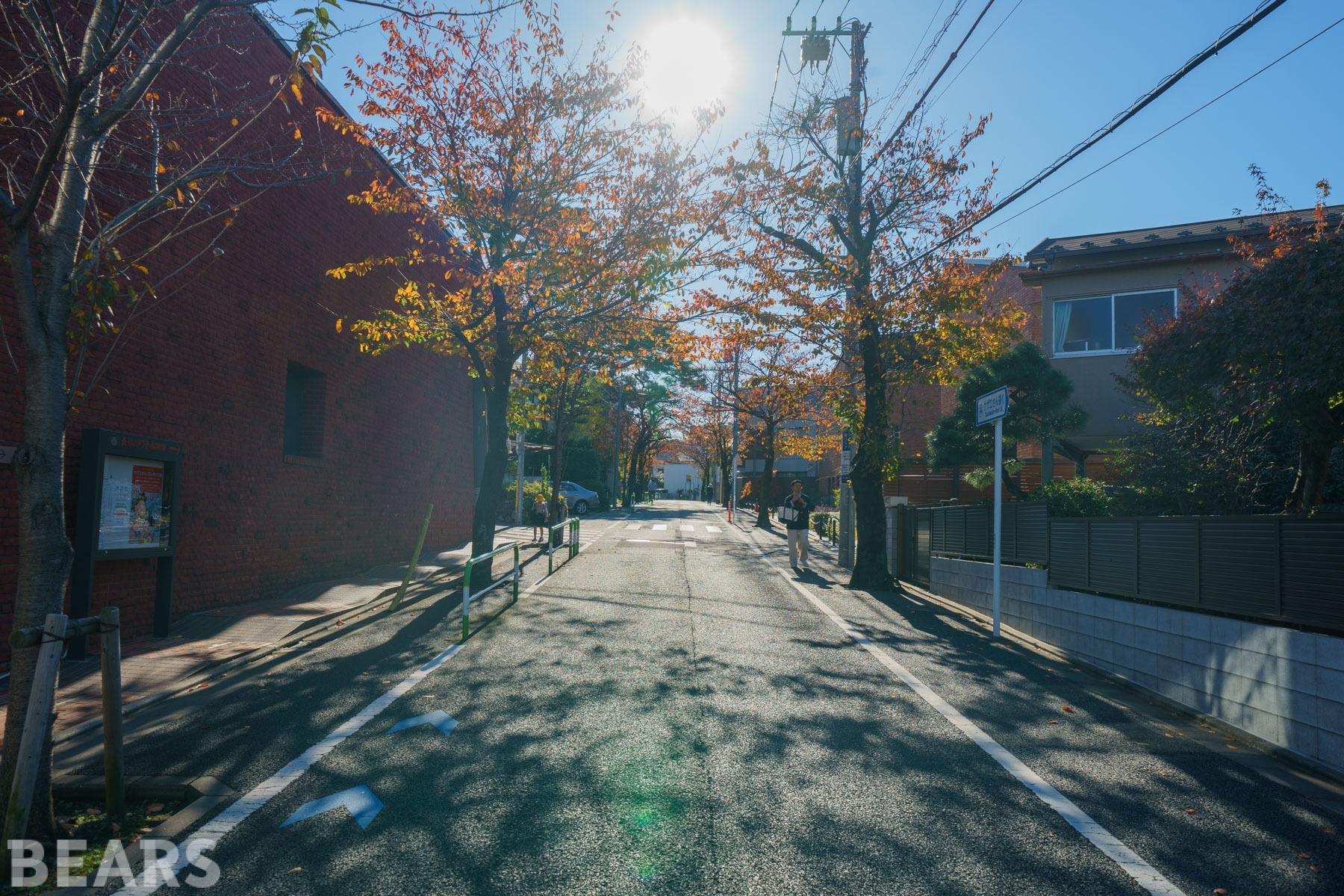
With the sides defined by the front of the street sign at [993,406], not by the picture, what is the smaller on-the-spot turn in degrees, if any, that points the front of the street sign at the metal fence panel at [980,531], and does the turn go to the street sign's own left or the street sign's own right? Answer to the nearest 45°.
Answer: approximately 135° to the street sign's own right

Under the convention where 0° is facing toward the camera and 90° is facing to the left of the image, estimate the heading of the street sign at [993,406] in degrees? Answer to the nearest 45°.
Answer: approximately 45°

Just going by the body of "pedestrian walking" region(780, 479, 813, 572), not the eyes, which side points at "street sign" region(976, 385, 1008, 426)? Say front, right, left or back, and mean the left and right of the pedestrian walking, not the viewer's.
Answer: front

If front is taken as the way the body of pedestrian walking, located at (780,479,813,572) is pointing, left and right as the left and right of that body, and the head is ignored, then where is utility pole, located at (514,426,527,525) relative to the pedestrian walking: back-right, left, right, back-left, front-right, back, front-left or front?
back-right

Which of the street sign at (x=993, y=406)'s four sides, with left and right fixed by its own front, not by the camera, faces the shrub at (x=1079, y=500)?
back

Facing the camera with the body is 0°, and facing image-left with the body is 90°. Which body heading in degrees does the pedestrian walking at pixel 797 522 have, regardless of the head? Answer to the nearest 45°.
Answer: approximately 0°

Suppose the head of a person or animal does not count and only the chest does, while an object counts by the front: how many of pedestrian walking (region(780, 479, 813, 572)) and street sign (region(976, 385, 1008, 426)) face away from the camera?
0

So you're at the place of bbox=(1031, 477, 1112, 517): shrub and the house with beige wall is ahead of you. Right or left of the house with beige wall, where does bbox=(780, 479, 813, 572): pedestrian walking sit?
left

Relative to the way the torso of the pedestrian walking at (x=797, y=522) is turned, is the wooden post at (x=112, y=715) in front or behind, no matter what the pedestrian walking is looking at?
in front

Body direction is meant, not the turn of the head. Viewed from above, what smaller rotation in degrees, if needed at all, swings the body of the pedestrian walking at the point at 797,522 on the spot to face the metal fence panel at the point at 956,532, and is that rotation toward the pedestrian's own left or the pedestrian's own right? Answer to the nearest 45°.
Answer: approximately 45° to the pedestrian's own left

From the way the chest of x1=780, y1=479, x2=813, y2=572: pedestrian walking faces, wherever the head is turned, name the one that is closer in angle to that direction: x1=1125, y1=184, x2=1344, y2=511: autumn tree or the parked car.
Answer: the autumn tree
